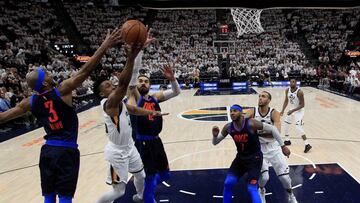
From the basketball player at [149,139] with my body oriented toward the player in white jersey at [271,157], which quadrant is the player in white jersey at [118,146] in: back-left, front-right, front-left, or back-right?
back-right

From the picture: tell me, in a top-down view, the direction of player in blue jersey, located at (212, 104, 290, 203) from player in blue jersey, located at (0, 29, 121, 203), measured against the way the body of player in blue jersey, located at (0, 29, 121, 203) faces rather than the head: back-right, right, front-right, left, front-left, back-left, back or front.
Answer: front-right

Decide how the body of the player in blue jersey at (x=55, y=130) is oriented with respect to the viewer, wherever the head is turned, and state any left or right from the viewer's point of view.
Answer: facing away from the viewer and to the right of the viewer

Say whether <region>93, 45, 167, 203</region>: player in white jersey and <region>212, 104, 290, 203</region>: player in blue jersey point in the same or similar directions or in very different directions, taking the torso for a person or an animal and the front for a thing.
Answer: very different directions

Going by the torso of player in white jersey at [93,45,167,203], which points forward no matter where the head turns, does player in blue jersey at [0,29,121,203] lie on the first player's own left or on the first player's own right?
on the first player's own right

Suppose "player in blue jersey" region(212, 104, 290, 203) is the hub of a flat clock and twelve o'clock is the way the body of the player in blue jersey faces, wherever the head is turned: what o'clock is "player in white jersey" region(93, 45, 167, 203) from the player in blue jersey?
The player in white jersey is roughly at 1 o'clock from the player in blue jersey.

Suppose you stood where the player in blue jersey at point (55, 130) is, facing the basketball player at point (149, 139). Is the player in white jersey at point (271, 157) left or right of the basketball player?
right
